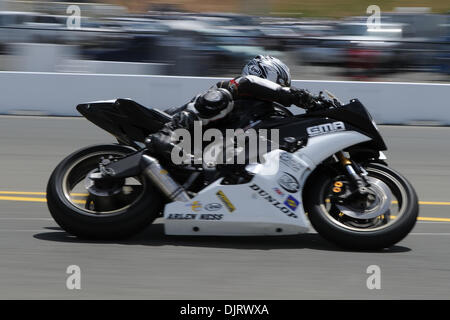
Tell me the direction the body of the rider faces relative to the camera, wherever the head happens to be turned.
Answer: to the viewer's right

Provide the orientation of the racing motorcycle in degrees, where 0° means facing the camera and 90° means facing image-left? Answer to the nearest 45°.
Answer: approximately 270°

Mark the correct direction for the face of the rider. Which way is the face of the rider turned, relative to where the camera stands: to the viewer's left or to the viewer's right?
to the viewer's right
